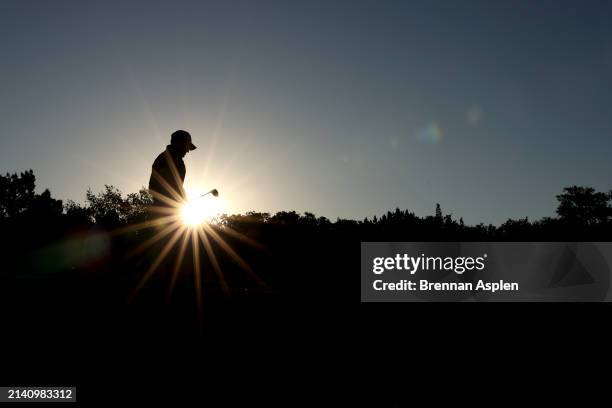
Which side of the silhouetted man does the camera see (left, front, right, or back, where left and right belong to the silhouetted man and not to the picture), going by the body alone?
right

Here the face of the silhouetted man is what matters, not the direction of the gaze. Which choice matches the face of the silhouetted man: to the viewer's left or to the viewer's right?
to the viewer's right
